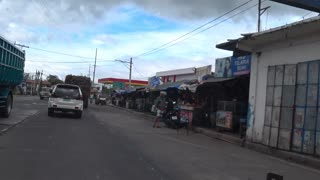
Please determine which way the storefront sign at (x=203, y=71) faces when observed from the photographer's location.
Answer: facing the viewer and to the left of the viewer

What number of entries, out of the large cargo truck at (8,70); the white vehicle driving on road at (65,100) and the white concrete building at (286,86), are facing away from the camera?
1

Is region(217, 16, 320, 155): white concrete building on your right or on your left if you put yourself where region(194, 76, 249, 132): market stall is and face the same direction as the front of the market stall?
on your left

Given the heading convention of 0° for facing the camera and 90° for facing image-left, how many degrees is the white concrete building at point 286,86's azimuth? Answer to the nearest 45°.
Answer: approximately 45°

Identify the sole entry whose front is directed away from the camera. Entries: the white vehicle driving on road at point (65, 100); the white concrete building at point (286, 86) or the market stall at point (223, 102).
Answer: the white vehicle driving on road

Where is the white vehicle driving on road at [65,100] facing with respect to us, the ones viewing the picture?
facing away from the viewer

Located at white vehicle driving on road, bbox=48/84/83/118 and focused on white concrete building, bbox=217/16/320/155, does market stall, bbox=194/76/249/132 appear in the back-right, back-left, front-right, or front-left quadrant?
front-left

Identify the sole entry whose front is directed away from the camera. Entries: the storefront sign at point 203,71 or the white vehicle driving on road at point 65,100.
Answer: the white vehicle driving on road

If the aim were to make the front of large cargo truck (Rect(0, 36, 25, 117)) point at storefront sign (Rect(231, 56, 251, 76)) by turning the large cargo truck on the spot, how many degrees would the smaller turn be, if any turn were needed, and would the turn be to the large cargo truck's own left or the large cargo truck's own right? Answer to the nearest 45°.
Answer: approximately 135° to the large cargo truck's own left

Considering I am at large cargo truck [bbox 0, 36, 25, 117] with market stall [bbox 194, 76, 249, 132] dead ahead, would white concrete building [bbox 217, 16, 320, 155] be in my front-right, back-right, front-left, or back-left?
front-right
